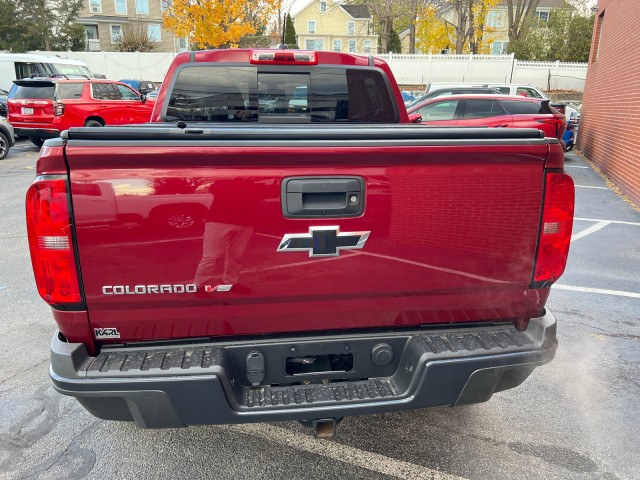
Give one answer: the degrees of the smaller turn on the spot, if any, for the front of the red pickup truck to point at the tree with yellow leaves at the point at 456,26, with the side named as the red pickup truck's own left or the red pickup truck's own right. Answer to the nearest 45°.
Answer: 0° — it already faces it

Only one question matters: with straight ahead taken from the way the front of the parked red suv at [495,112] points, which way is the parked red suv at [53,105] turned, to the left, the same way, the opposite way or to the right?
to the right

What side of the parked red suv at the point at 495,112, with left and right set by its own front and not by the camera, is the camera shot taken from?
left

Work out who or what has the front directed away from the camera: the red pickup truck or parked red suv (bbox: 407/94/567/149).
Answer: the red pickup truck

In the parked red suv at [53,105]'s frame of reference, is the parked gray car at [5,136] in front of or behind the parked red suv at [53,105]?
behind

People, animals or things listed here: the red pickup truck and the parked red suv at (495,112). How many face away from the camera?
1

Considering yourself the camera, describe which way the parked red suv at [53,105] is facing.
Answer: facing away from the viewer and to the right of the viewer

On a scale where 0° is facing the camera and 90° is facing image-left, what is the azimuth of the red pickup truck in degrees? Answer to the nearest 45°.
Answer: approximately 180°

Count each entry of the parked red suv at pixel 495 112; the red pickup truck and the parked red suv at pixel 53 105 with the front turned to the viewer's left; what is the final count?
1

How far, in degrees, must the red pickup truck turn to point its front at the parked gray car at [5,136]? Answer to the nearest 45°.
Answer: approximately 45° to its left

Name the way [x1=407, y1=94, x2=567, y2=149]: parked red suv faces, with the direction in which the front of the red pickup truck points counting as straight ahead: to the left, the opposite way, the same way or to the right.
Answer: to the left

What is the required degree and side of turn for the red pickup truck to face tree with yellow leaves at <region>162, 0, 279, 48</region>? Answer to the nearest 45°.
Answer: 0° — it already faces it

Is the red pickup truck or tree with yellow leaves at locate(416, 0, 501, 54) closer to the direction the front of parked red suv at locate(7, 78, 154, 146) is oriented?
the tree with yellow leaves
